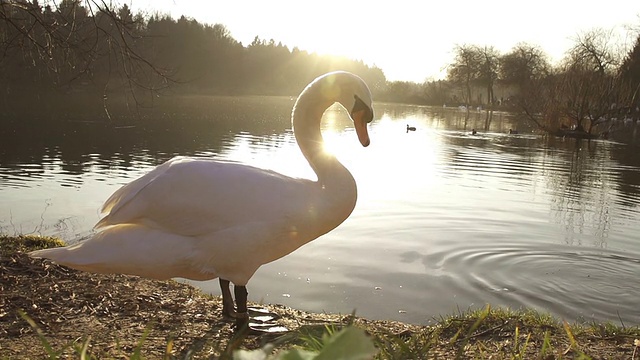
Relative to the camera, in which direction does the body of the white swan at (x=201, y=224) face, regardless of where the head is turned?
to the viewer's right

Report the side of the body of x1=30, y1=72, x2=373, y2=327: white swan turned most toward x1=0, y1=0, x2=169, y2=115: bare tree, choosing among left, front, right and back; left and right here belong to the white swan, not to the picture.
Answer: left
